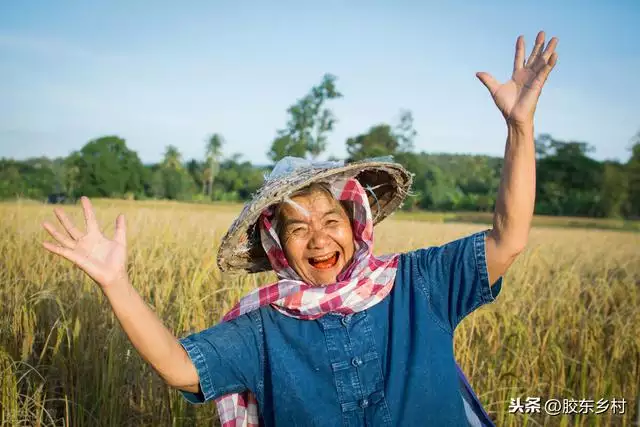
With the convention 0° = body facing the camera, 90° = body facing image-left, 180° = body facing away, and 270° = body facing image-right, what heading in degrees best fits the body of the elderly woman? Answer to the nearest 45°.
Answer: approximately 0°

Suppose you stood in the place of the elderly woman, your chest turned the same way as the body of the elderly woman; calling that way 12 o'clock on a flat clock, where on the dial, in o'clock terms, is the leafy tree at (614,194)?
The leafy tree is roughly at 7 o'clock from the elderly woman.

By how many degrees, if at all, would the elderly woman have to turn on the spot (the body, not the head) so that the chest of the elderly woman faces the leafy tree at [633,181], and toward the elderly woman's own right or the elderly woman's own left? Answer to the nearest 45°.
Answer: approximately 135° to the elderly woman's own left
